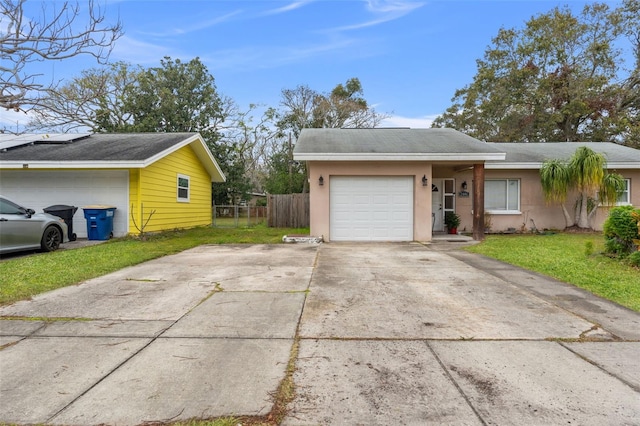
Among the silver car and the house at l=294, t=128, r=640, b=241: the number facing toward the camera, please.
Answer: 1

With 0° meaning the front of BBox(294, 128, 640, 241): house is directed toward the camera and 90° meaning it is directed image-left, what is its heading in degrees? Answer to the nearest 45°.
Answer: approximately 0°

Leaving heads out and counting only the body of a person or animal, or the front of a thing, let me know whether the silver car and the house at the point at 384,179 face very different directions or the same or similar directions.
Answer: very different directions

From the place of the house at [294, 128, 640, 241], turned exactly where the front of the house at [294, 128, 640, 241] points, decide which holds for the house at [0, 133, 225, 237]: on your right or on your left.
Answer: on your right

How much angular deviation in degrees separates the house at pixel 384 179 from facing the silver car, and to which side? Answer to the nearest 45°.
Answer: approximately 45° to its right

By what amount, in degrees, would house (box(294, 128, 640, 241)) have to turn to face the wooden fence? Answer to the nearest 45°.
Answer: approximately 135° to its right
